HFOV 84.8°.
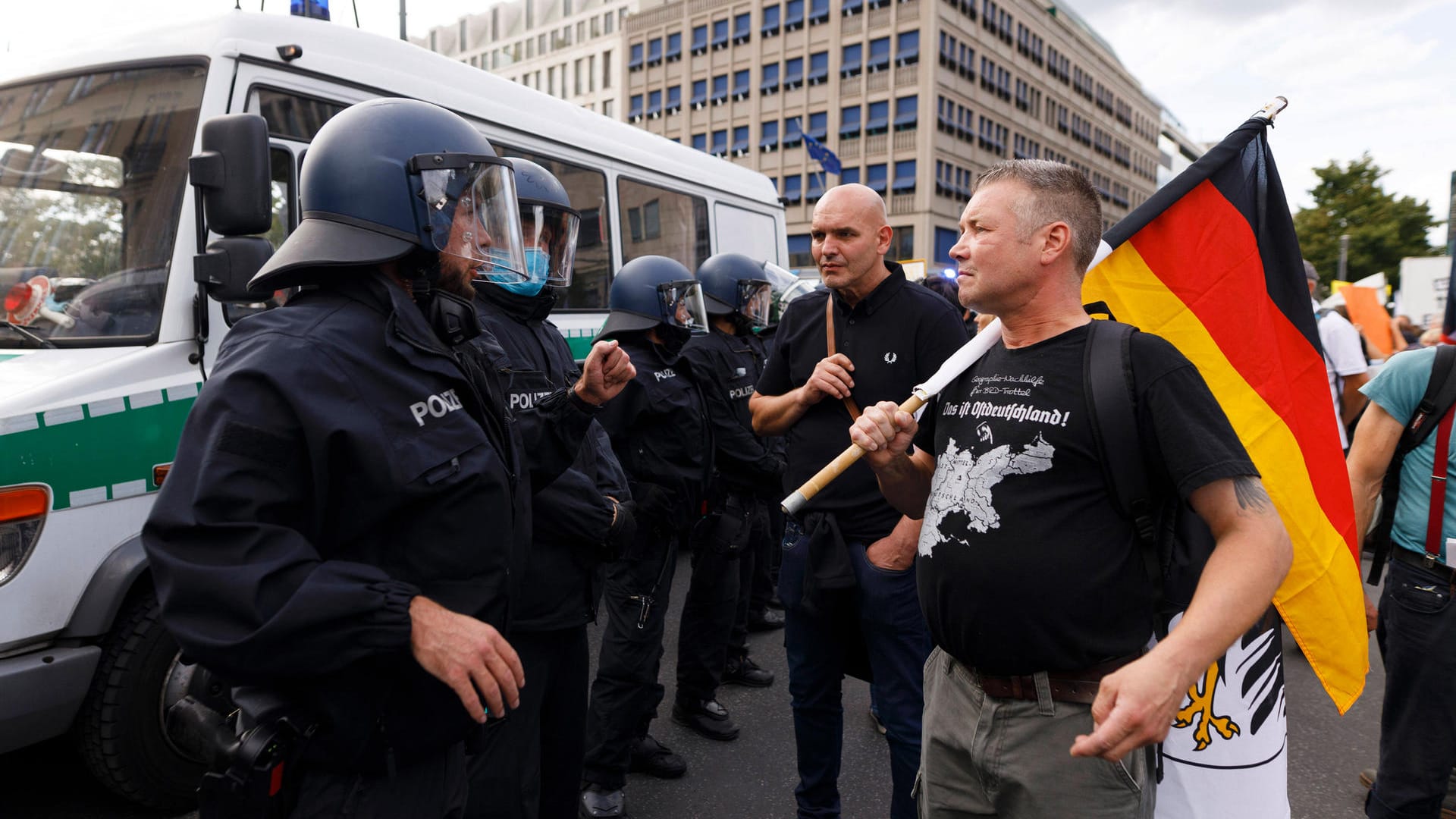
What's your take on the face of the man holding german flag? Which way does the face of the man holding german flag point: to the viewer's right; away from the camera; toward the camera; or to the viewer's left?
to the viewer's left

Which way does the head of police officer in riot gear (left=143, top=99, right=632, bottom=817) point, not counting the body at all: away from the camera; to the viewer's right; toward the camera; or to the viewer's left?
to the viewer's right

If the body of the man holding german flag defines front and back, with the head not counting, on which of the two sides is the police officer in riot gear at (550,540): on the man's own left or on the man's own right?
on the man's own right

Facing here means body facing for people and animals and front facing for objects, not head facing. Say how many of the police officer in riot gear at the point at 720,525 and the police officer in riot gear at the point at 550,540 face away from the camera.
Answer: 0

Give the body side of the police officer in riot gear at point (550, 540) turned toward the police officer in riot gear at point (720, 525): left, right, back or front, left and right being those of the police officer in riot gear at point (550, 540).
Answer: left

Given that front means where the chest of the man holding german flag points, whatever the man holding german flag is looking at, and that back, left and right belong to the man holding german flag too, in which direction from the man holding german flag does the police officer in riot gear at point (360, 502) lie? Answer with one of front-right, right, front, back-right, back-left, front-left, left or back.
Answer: front

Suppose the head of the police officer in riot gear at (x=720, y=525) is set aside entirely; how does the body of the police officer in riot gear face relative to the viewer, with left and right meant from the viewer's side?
facing the viewer and to the right of the viewer

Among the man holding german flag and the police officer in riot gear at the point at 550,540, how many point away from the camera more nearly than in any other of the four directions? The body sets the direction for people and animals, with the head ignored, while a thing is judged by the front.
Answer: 0

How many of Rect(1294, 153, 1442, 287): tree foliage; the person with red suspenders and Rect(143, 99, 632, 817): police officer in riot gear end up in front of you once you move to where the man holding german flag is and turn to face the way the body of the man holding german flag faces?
1

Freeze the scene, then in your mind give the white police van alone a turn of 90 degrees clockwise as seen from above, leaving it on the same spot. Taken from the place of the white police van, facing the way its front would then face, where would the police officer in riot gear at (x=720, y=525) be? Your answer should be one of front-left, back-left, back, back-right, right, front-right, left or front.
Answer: back-right

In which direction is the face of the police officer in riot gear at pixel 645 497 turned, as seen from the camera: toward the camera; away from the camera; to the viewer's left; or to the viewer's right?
to the viewer's right

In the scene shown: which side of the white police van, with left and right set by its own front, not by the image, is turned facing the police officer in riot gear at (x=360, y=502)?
left

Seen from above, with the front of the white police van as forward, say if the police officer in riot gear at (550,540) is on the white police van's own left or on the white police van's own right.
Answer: on the white police van's own left

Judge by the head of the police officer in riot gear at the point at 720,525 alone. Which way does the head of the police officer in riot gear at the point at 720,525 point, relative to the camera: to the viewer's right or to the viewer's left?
to the viewer's right

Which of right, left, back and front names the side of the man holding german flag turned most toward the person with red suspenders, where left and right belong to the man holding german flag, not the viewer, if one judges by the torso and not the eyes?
back

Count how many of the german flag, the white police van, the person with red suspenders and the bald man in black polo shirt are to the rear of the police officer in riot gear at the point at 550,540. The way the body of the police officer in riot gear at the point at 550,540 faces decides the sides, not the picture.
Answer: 1

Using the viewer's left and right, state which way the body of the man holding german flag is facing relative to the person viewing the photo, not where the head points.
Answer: facing the viewer and to the left of the viewer

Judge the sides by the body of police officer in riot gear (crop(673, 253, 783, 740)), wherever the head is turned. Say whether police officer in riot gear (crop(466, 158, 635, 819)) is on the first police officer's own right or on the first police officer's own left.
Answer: on the first police officer's own right

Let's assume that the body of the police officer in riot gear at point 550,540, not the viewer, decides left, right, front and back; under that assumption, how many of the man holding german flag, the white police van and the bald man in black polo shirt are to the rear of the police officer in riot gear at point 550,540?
1
